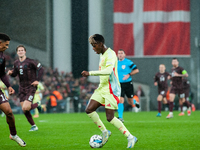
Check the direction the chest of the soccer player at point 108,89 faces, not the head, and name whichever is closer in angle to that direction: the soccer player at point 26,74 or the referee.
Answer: the soccer player

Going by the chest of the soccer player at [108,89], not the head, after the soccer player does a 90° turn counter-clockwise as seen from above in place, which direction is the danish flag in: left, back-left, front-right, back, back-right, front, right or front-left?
back

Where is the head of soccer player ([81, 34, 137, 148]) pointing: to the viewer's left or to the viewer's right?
to the viewer's left

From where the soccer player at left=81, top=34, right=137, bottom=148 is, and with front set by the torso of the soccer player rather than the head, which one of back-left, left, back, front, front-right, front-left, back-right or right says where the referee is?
right

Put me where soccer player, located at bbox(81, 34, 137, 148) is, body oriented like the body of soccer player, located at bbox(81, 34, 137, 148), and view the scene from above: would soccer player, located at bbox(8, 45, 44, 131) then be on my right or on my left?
on my right

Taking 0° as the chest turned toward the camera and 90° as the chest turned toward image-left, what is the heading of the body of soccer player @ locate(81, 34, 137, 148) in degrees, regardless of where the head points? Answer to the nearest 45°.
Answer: approximately 90°
